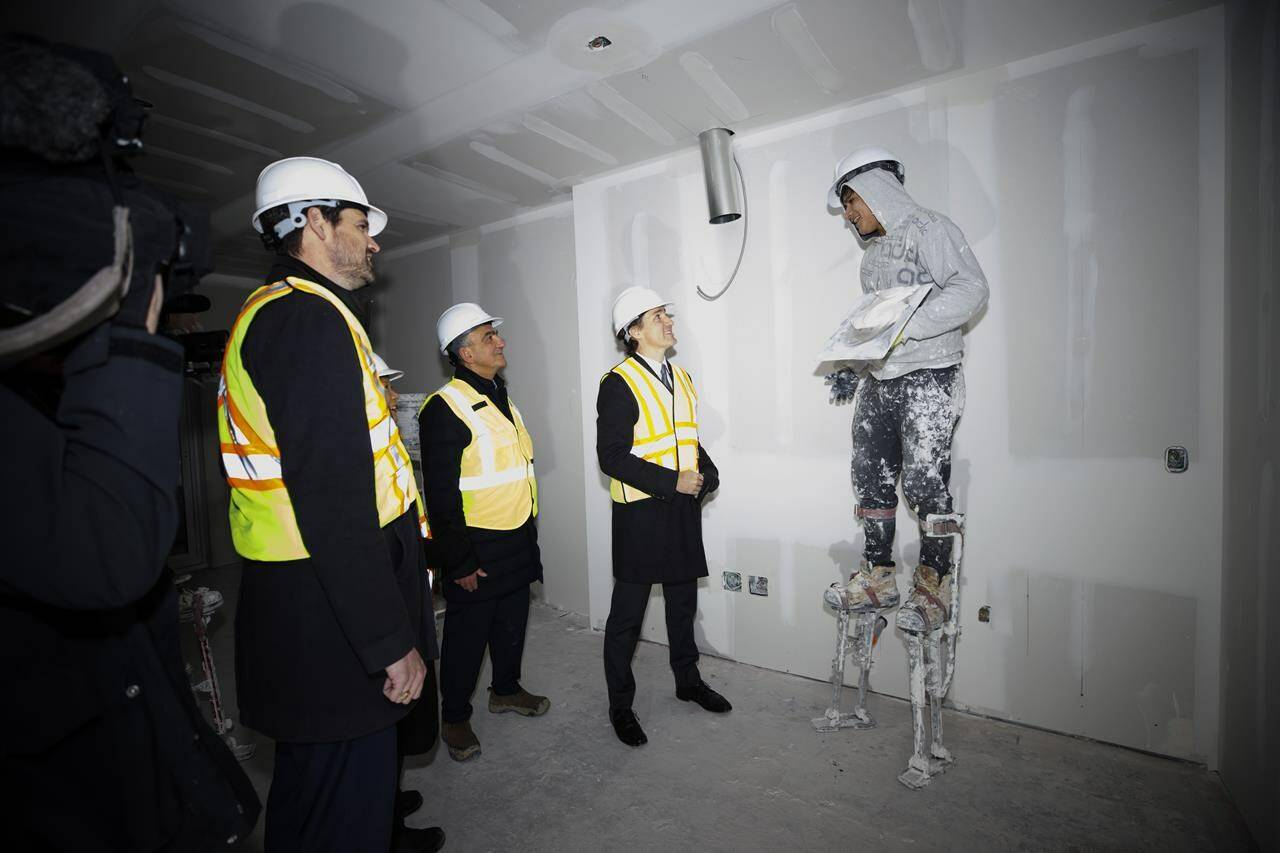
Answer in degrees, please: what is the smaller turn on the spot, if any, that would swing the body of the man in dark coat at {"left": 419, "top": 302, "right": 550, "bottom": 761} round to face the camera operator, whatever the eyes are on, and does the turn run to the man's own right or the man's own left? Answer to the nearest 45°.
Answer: approximately 45° to the man's own right

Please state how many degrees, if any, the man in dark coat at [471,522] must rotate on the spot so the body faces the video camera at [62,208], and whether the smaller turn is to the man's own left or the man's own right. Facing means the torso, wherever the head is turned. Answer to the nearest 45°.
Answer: approximately 45° to the man's own right

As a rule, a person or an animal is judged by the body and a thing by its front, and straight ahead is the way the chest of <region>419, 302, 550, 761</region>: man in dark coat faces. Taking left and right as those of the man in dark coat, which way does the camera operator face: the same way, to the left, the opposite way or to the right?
to the left

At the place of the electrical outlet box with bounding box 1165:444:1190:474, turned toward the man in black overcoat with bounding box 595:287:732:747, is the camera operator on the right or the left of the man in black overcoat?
left

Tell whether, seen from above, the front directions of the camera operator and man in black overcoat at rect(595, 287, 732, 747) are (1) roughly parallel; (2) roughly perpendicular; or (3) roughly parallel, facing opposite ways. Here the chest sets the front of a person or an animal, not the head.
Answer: roughly perpendicular

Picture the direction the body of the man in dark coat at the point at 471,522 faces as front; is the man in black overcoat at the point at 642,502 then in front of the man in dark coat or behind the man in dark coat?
in front

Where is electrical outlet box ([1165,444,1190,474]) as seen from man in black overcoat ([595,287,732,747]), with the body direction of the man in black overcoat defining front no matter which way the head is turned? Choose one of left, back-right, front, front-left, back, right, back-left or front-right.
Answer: front-left

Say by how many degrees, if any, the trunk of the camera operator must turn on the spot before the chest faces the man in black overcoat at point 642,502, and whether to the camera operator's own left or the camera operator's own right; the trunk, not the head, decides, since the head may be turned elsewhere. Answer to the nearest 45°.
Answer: approximately 45° to the camera operator's own left

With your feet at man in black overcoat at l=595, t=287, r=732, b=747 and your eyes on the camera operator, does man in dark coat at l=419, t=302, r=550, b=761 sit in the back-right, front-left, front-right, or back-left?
front-right

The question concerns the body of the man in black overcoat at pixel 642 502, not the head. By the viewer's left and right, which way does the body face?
facing the viewer and to the right of the viewer

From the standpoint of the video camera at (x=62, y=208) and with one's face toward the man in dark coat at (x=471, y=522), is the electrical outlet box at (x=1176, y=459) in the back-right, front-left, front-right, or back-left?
front-right

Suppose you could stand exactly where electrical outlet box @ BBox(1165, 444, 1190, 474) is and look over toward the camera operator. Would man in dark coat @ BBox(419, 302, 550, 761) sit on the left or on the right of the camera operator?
right

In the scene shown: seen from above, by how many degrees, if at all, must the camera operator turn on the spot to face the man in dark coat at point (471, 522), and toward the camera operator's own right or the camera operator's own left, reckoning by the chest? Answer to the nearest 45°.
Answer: approximately 45° to the camera operator's own left

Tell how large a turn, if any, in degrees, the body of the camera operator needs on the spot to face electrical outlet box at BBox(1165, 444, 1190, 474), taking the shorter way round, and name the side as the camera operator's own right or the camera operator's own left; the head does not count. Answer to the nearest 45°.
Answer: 0° — they already face it
